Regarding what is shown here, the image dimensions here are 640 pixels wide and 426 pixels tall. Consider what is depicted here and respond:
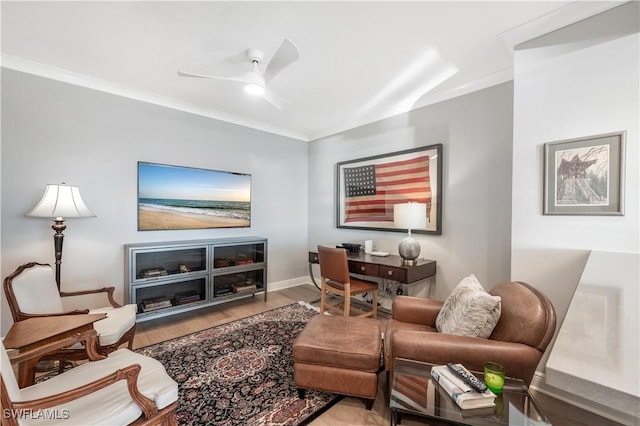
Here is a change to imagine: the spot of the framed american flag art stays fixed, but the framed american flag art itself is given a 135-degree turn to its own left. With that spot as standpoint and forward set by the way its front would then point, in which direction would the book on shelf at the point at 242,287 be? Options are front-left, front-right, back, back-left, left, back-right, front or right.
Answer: back

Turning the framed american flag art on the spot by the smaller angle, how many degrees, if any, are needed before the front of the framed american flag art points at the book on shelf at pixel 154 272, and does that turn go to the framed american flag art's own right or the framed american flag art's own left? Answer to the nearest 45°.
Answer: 0° — it already faces it

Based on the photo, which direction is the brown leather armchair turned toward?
to the viewer's left

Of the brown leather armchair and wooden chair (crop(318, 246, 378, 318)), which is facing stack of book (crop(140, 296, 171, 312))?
the brown leather armchair

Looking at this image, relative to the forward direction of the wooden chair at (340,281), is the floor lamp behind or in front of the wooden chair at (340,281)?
behind

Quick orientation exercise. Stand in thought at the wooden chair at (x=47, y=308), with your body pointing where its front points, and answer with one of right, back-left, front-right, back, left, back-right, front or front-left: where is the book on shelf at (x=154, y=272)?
left

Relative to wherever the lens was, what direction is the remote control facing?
facing away from the viewer and to the left of the viewer

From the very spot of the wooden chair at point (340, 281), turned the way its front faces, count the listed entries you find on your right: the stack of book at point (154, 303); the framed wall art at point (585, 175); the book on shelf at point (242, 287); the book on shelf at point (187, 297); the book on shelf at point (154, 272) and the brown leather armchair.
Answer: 2

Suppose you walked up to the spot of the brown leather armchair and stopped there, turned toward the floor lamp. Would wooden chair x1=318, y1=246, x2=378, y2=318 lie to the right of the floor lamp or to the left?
right

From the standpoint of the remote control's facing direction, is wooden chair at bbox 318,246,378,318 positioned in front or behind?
in front

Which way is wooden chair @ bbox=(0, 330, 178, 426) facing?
to the viewer's right

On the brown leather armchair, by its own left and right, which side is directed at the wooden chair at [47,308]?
front

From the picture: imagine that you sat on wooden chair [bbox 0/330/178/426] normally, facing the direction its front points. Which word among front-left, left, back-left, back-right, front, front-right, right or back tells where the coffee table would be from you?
front-right

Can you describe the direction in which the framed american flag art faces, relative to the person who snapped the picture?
facing the viewer and to the left of the viewer

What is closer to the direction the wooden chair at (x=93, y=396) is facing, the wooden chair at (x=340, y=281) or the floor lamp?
the wooden chair

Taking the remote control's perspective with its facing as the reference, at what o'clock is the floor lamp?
The floor lamp is roughly at 10 o'clock from the remote control.

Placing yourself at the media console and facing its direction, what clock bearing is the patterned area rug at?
The patterned area rug is roughly at 1 o'clock from the media console.

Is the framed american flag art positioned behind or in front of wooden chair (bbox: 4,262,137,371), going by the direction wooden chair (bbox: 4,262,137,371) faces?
in front

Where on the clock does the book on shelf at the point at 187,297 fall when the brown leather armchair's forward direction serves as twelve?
The book on shelf is roughly at 12 o'clock from the brown leather armchair.
